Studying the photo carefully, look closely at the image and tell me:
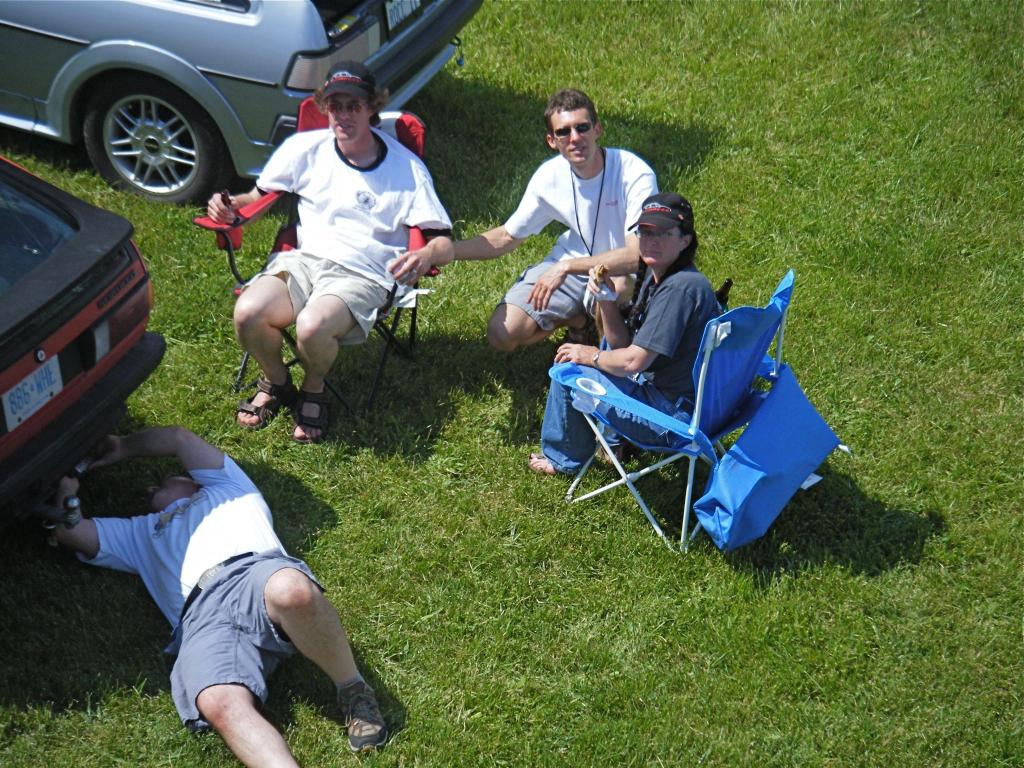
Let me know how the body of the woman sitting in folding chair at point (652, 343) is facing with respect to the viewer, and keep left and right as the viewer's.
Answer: facing to the left of the viewer

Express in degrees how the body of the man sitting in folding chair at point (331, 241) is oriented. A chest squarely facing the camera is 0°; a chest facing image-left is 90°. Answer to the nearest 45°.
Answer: approximately 45°

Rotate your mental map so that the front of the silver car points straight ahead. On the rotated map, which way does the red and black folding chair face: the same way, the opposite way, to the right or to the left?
to the left

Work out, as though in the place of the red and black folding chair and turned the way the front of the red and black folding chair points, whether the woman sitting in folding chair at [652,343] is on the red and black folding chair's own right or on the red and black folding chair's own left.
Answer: on the red and black folding chair's own left

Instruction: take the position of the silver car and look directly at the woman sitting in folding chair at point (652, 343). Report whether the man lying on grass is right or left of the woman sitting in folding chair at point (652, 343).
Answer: right

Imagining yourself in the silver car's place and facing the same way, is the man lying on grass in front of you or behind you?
behind

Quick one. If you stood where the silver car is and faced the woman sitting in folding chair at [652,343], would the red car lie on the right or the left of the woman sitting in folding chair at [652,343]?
right

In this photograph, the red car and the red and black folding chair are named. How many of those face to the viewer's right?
0

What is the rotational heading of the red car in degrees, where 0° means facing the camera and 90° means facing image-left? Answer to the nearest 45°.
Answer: approximately 135°

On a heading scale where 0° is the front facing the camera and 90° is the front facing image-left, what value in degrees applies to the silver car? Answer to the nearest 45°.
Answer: approximately 135°

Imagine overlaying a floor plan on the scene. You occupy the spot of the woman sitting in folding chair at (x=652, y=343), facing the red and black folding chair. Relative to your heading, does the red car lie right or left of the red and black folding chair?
left

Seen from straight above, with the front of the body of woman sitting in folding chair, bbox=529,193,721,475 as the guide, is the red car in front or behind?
in front

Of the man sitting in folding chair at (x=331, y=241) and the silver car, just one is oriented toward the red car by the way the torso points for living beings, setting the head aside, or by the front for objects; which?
the man sitting in folding chair
